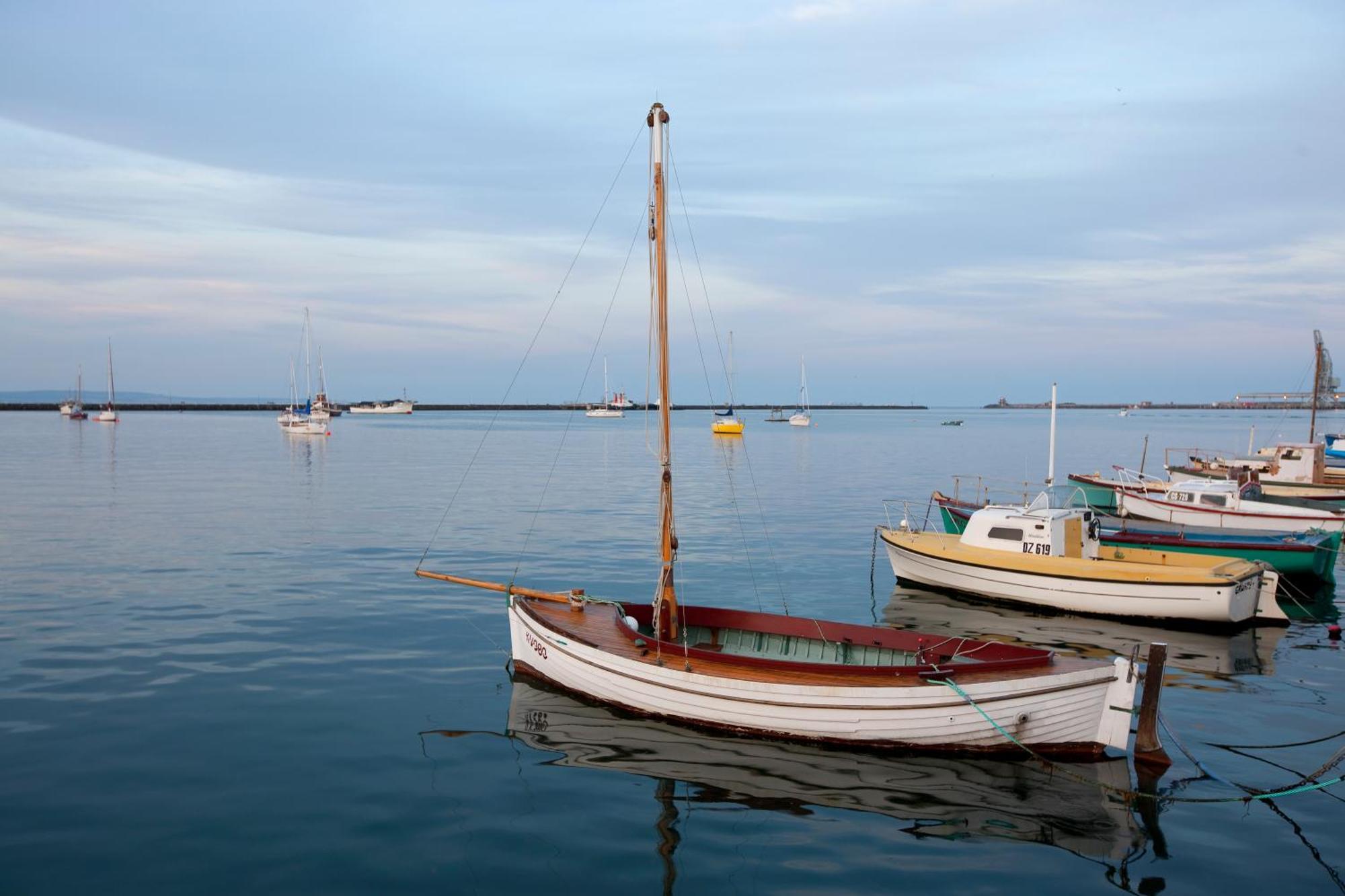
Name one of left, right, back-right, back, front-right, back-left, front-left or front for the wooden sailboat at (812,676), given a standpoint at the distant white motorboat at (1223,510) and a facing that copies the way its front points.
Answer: left

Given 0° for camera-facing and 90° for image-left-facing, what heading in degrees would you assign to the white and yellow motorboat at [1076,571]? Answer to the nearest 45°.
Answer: approximately 135°

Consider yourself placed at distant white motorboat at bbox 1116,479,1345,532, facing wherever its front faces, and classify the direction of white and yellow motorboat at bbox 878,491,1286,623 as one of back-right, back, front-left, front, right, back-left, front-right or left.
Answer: left

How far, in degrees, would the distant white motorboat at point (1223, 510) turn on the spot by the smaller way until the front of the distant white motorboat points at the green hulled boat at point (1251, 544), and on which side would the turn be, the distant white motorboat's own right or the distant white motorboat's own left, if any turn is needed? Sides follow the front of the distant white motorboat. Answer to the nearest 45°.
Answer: approximately 90° to the distant white motorboat's own left

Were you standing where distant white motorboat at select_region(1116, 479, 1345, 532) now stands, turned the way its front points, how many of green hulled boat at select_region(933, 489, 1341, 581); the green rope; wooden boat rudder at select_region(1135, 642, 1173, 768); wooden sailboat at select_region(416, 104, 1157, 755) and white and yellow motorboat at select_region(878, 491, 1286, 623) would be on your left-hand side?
5

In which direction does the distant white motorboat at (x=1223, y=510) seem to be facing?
to the viewer's left

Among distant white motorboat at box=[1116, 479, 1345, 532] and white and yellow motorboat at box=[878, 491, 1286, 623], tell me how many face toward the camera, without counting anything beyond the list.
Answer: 0
